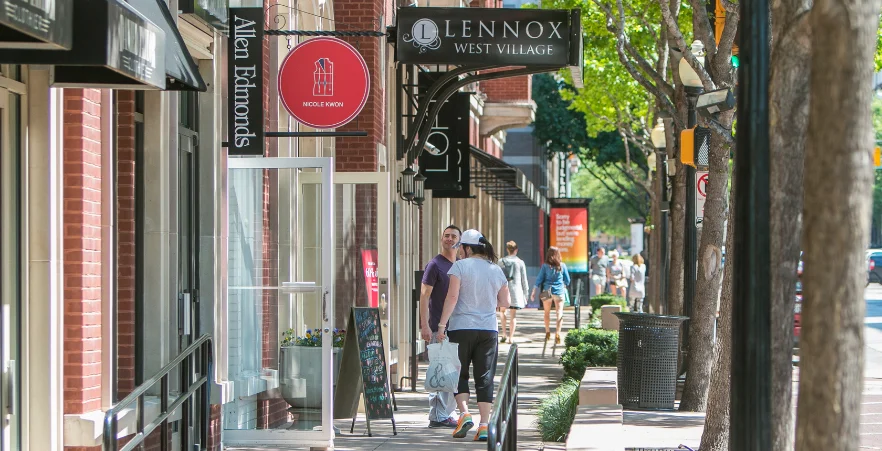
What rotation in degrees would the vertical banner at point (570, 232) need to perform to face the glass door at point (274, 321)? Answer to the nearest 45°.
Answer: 0° — it already faces it

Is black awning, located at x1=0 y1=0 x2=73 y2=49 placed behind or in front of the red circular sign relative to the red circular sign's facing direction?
in front

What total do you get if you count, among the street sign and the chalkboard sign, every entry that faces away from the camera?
0

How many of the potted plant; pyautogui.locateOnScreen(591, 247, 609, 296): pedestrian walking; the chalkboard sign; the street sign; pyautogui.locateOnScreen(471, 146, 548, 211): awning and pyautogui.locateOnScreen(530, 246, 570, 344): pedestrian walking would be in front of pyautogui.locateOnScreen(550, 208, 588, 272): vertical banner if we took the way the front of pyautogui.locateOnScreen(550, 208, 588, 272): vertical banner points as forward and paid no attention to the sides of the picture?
5

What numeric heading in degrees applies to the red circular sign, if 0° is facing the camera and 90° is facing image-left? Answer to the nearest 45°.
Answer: approximately 0°

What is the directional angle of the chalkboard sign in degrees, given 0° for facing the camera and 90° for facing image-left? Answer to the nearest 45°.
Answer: approximately 315°

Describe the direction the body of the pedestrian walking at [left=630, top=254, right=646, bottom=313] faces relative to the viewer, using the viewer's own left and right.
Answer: facing away from the viewer
